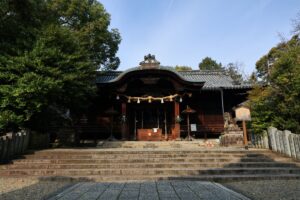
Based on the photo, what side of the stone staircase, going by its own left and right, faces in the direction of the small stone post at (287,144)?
left

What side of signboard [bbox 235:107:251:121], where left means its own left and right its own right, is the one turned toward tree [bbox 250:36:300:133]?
left

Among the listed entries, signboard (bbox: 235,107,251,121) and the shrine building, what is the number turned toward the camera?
2

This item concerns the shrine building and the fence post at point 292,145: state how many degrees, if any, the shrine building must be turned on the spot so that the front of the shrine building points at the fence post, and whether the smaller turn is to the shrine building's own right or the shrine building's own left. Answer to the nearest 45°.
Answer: approximately 45° to the shrine building's own left

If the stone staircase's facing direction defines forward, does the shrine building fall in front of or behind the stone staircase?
behind

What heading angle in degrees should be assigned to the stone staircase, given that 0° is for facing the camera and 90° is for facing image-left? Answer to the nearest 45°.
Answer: approximately 0°

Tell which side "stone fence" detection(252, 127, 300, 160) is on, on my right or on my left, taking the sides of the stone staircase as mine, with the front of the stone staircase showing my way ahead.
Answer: on my left
